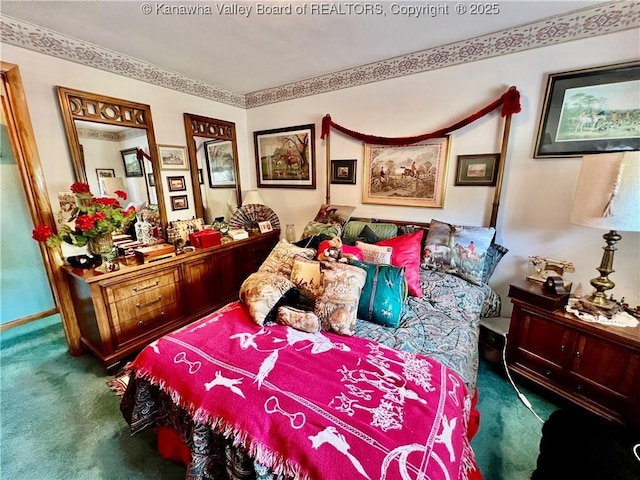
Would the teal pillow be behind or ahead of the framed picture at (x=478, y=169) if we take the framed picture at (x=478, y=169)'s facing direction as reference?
ahead

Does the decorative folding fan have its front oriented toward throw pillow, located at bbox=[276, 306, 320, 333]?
yes

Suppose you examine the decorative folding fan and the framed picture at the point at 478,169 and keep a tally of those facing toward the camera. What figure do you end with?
2

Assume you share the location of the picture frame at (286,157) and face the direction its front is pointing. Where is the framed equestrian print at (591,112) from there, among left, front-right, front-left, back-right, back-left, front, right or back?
left

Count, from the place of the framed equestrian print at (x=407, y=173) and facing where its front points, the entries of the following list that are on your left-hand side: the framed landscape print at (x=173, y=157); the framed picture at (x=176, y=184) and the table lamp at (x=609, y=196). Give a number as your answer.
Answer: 1

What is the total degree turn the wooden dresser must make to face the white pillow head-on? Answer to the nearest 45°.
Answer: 0° — it already faces it

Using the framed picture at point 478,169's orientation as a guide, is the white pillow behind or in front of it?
in front

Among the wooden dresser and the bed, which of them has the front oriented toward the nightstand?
the wooden dresser

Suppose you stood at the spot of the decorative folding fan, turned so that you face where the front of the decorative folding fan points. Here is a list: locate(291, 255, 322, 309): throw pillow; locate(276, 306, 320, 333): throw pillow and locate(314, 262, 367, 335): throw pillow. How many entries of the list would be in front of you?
3

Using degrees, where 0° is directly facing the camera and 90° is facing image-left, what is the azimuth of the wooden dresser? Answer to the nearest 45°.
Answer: approximately 315°

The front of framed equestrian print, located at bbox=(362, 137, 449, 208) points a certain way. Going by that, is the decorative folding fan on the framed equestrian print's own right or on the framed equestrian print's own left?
on the framed equestrian print's own right

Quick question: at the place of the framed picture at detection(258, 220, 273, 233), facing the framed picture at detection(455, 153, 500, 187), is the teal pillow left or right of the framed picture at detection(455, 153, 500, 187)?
right

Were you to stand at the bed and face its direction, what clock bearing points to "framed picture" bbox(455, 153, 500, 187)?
The framed picture is roughly at 6 o'clock from the bed.

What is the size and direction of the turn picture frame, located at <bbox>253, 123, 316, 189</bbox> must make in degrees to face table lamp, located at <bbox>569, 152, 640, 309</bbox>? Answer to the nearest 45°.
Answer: approximately 90° to its left
